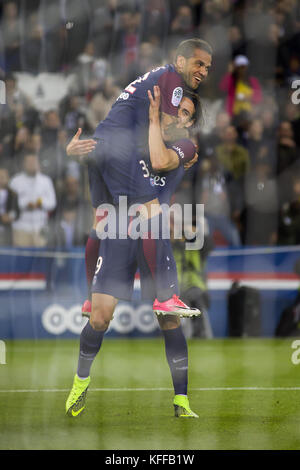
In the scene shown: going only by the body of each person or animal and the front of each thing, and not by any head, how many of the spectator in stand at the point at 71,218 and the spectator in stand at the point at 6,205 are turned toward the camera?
2

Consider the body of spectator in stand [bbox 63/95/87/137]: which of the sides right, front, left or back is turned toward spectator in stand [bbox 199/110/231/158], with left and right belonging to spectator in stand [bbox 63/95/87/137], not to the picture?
left

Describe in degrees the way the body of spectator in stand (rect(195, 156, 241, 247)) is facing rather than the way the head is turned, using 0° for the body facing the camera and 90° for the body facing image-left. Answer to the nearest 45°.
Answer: approximately 0°

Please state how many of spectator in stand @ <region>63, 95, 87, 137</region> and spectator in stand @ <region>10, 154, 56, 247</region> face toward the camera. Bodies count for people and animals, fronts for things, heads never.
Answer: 2
